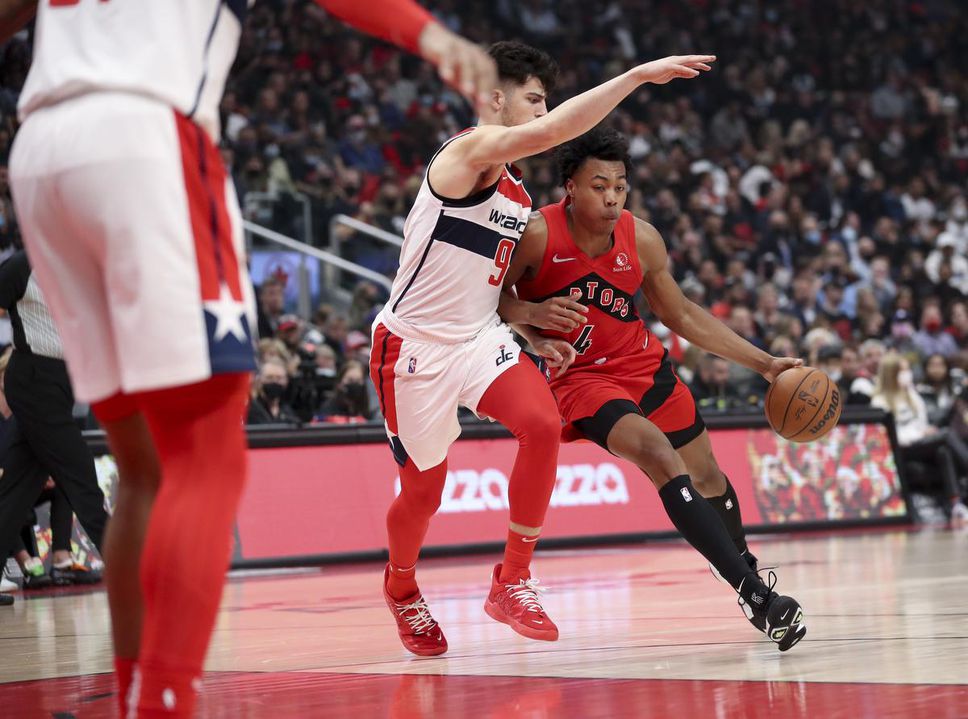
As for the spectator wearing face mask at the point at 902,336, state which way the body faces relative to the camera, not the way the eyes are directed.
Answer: toward the camera

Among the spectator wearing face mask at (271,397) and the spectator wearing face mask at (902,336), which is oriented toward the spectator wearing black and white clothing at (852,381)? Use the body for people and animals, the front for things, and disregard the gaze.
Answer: the spectator wearing face mask at (902,336)

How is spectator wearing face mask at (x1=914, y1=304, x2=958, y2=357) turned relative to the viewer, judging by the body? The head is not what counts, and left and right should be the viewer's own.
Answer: facing the viewer

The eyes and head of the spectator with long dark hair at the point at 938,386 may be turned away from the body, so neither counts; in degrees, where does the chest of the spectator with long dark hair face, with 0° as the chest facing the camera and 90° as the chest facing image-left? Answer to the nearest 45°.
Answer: approximately 0°

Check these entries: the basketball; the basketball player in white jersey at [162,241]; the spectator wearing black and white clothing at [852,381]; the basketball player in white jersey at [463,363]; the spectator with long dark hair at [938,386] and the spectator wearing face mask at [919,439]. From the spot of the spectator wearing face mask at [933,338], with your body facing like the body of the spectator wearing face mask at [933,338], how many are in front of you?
6

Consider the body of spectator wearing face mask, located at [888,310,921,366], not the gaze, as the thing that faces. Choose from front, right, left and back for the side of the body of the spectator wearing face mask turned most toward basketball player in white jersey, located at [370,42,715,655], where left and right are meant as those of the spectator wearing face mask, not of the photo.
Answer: front

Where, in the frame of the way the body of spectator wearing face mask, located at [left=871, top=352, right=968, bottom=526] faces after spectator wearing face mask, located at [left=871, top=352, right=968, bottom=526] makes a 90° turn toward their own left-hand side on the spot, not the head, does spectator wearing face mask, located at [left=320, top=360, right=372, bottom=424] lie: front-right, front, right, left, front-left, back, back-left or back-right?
back

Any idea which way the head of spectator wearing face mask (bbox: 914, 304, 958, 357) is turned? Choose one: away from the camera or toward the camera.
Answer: toward the camera

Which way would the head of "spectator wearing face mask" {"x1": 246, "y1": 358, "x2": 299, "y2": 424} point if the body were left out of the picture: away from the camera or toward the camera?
toward the camera

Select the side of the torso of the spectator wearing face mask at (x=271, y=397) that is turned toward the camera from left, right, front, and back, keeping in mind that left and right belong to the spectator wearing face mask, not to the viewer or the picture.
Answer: front

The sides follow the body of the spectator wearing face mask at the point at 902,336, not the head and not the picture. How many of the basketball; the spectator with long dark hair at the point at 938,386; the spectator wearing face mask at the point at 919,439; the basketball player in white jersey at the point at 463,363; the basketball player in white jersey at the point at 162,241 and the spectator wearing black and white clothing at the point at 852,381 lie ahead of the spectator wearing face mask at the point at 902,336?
6

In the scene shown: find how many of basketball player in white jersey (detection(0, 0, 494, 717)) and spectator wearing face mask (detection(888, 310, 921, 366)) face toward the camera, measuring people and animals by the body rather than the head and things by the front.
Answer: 1
